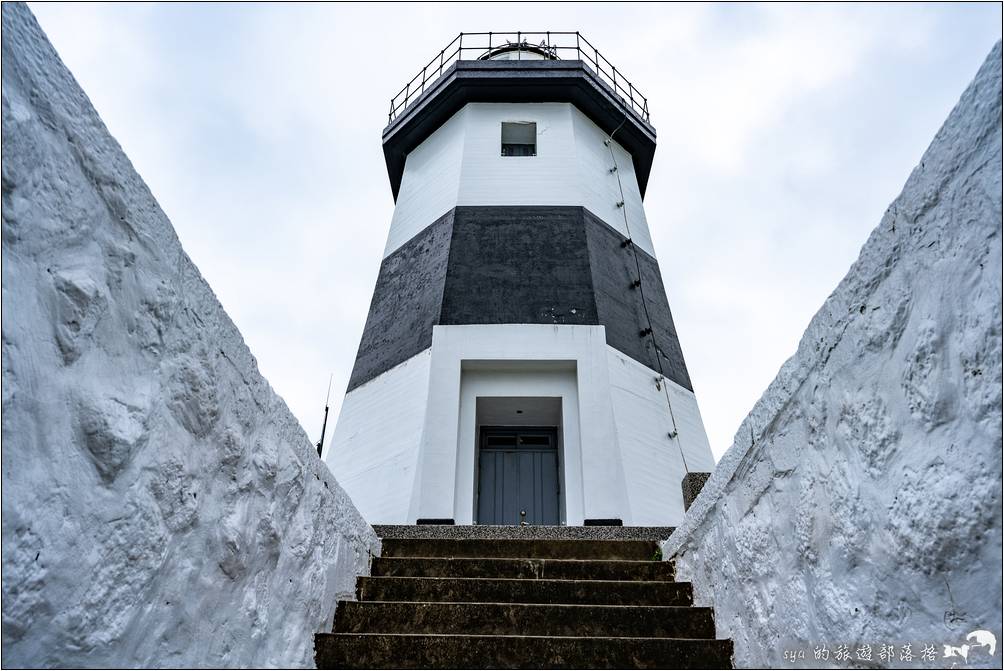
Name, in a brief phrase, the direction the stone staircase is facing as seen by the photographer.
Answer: facing the viewer

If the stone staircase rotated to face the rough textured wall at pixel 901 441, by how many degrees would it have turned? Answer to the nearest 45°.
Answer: approximately 45° to its left
